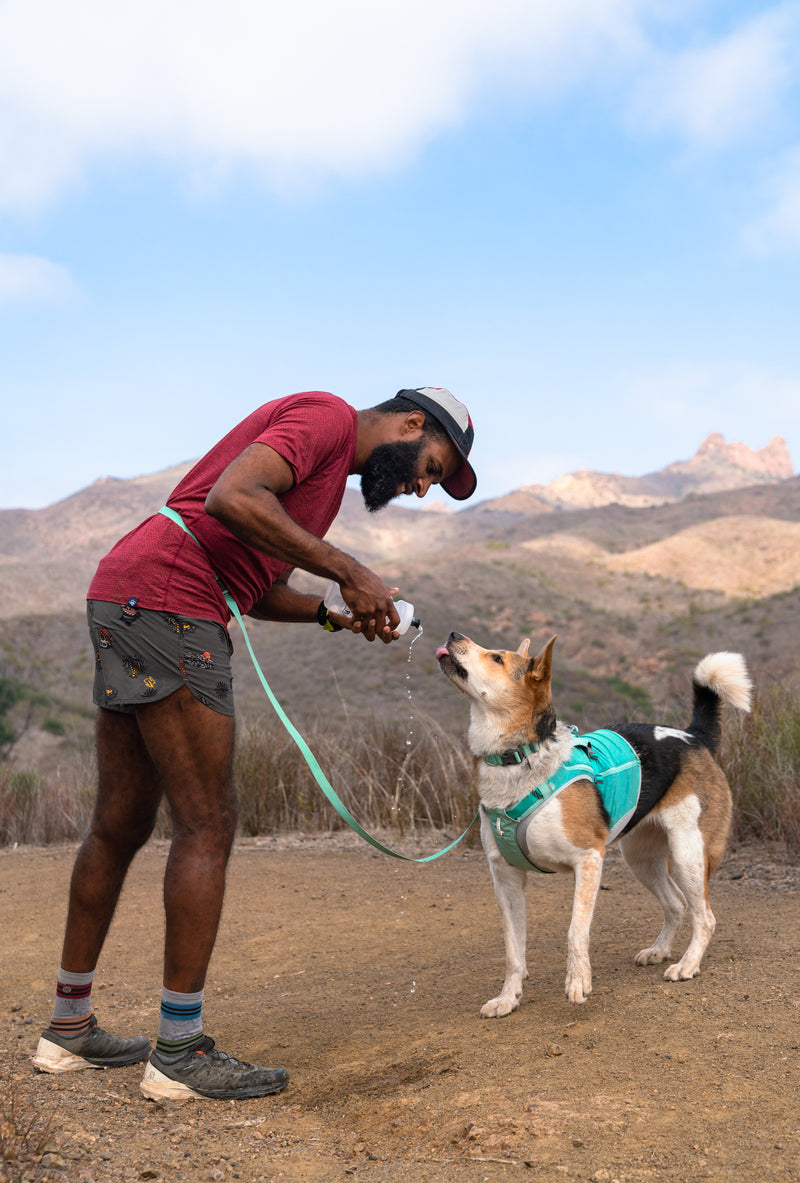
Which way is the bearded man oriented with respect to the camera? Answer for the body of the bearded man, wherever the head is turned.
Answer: to the viewer's right

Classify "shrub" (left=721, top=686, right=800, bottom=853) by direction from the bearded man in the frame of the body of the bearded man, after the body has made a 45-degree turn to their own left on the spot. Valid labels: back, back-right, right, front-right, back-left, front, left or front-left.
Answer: front

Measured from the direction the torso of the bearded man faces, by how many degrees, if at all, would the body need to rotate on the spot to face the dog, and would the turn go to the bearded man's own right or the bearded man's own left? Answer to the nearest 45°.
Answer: approximately 45° to the bearded man's own left

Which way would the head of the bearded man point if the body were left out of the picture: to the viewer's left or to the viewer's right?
to the viewer's right
